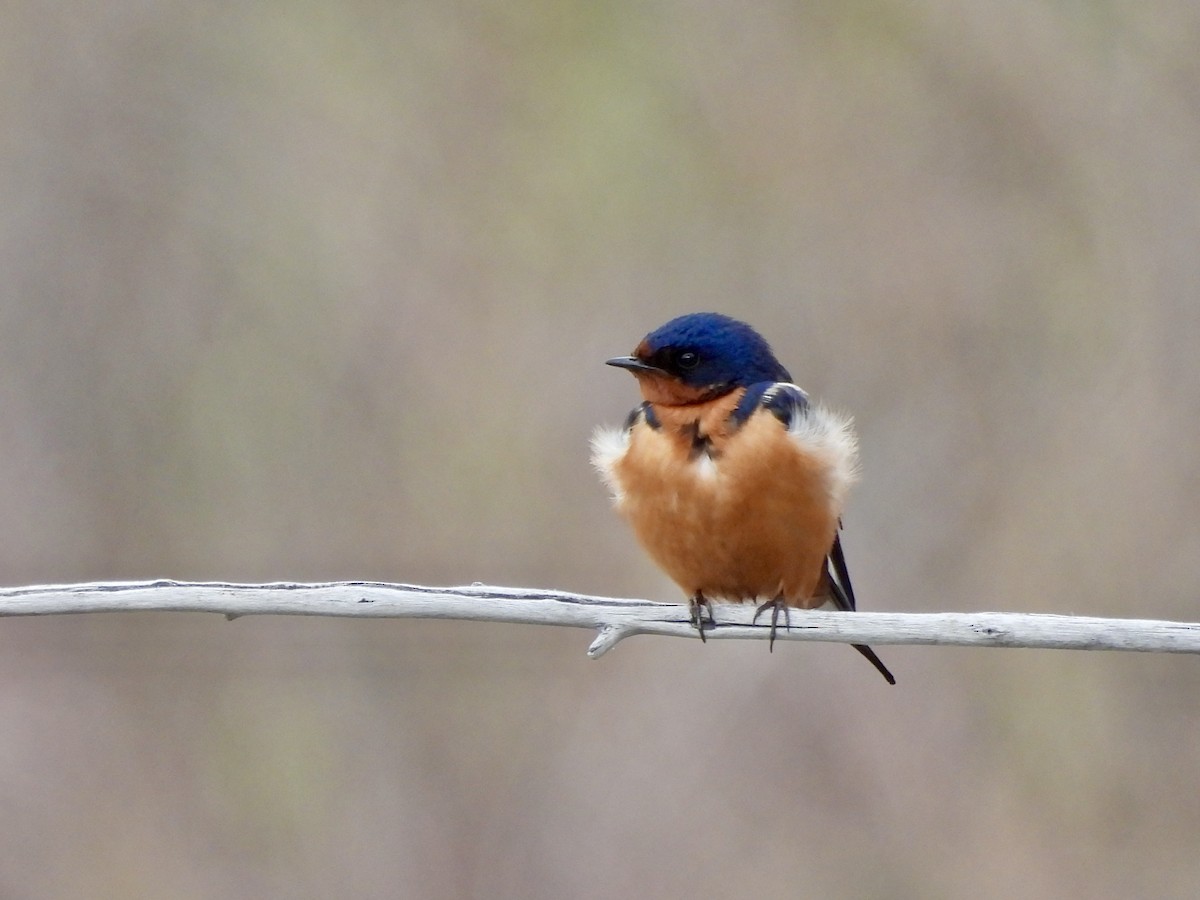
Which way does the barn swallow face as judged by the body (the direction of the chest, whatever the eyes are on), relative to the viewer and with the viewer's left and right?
facing the viewer and to the left of the viewer
